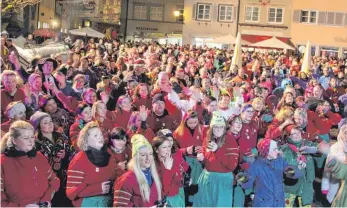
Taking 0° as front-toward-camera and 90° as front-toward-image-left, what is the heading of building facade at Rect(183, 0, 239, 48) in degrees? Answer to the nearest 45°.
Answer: approximately 0°

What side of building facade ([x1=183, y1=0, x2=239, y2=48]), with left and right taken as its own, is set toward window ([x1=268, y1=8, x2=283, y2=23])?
left
